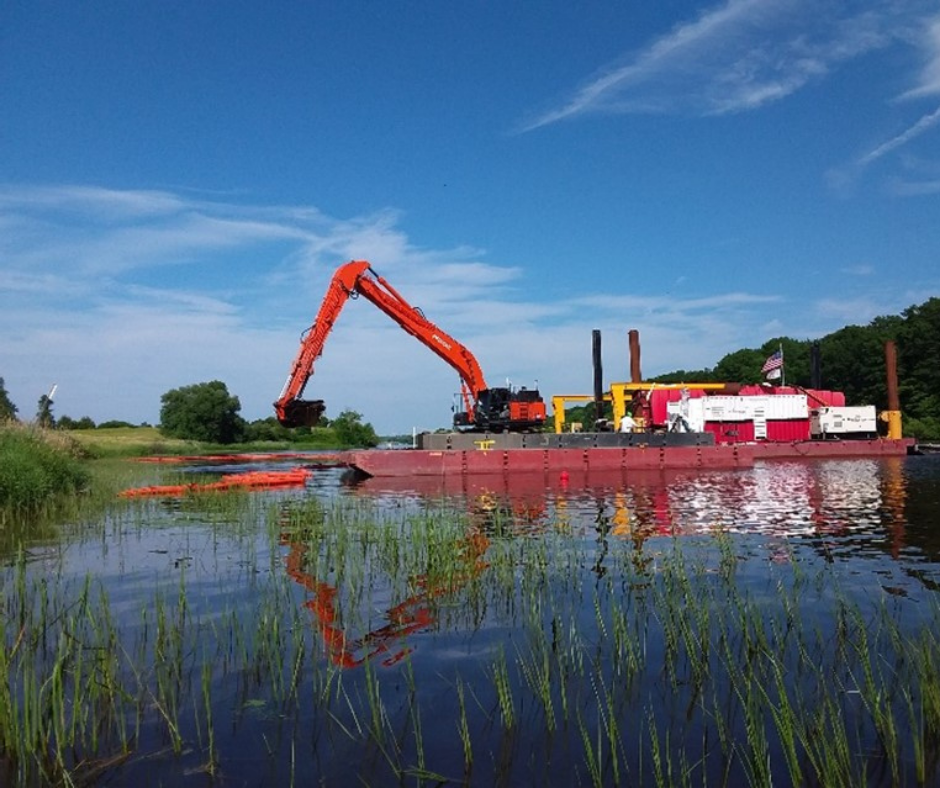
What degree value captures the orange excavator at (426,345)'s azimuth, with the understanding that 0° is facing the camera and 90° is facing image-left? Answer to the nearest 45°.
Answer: approximately 90°

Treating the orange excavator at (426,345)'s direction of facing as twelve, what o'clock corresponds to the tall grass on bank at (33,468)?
The tall grass on bank is roughly at 10 o'clock from the orange excavator.

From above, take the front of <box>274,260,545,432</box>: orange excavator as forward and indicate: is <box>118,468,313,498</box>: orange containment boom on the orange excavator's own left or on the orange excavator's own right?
on the orange excavator's own left
